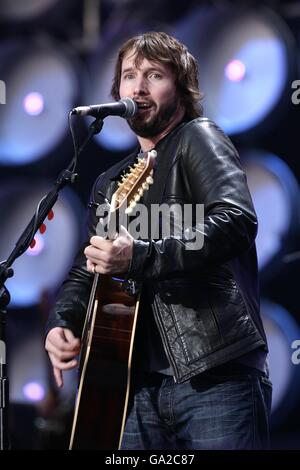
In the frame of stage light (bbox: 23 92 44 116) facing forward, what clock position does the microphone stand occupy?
The microphone stand is roughly at 12 o'clock from the stage light.

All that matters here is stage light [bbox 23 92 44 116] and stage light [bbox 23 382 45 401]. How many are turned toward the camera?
2

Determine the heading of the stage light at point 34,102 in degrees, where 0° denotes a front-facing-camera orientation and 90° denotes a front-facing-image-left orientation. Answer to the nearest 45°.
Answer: approximately 0°

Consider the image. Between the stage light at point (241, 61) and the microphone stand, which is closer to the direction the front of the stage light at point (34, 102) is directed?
the microphone stand

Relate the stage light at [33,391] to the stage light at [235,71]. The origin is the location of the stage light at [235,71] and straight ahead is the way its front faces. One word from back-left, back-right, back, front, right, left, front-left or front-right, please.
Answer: back-right

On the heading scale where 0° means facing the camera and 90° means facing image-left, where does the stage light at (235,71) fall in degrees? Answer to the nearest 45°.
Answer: approximately 0°
